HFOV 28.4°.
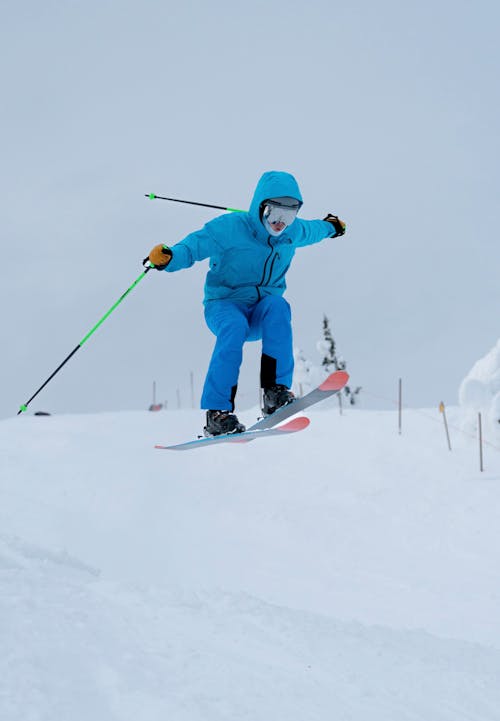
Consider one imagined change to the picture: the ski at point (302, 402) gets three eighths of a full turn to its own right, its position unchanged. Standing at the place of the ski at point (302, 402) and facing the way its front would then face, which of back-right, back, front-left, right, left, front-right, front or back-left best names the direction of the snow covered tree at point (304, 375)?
right

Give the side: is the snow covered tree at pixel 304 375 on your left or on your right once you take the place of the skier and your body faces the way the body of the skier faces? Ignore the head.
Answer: on your left

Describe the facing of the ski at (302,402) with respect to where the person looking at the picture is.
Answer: facing the viewer and to the right of the viewer

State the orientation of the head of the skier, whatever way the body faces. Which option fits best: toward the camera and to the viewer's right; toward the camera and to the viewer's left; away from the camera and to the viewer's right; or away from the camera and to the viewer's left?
toward the camera and to the viewer's right

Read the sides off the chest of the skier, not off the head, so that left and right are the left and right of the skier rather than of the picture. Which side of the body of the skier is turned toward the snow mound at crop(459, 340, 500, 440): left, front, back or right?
left

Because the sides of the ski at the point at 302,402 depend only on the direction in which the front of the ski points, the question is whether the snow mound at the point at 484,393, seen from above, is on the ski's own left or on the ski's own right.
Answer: on the ski's own left
